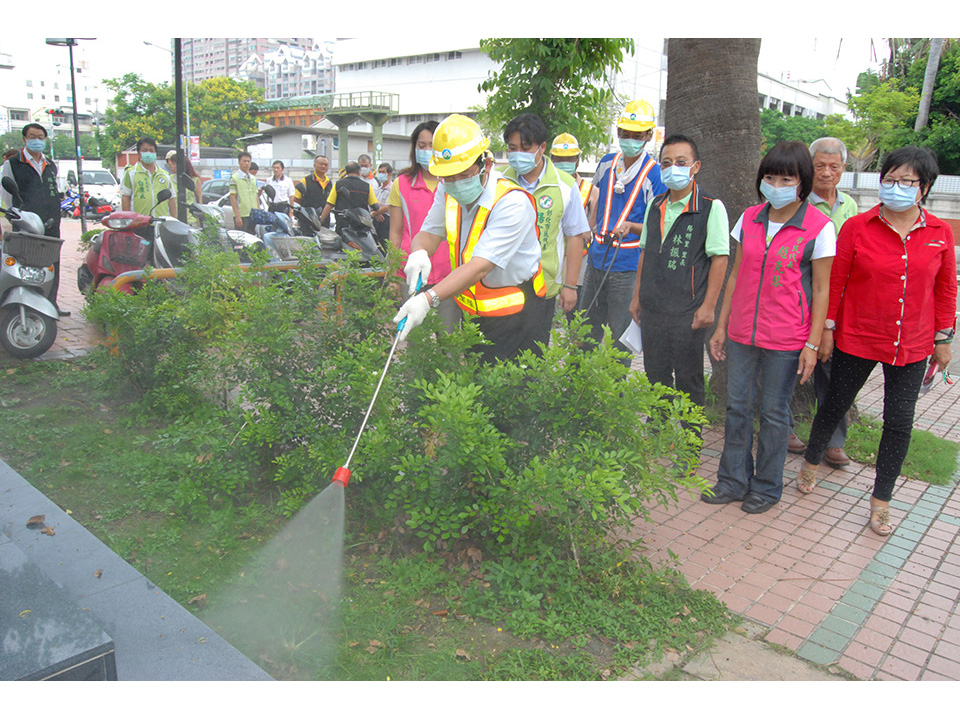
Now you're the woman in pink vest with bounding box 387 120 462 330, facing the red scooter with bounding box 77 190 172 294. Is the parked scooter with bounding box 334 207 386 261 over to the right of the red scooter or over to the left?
right

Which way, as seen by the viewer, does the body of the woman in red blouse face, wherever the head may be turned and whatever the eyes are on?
toward the camera

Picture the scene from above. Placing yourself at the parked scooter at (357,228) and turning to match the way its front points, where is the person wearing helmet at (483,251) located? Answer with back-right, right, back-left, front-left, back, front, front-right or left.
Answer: front-right

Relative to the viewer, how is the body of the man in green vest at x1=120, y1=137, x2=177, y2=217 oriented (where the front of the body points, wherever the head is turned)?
toward the camera

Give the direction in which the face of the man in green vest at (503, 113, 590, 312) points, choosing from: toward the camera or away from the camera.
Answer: toward the camera

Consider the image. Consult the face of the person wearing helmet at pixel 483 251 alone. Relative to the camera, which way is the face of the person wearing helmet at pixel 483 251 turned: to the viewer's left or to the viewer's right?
to the viewer's left

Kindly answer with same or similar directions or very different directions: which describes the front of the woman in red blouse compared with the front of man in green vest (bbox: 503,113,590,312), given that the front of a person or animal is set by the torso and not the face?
same or similar directions

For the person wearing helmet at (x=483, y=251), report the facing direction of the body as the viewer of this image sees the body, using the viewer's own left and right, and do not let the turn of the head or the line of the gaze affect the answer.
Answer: facing the viewer and to the left of the viewer

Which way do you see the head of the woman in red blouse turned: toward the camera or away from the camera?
toward the camera

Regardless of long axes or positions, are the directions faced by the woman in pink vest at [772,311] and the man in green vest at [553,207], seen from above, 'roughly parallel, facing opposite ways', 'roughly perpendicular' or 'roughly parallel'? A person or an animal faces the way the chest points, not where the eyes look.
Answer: roughly parallel

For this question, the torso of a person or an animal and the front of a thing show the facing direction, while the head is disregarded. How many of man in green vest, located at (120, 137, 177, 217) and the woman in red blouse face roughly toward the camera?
2

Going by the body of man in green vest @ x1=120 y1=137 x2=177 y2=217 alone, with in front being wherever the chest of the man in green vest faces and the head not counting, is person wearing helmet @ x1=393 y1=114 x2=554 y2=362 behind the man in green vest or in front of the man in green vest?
in front
